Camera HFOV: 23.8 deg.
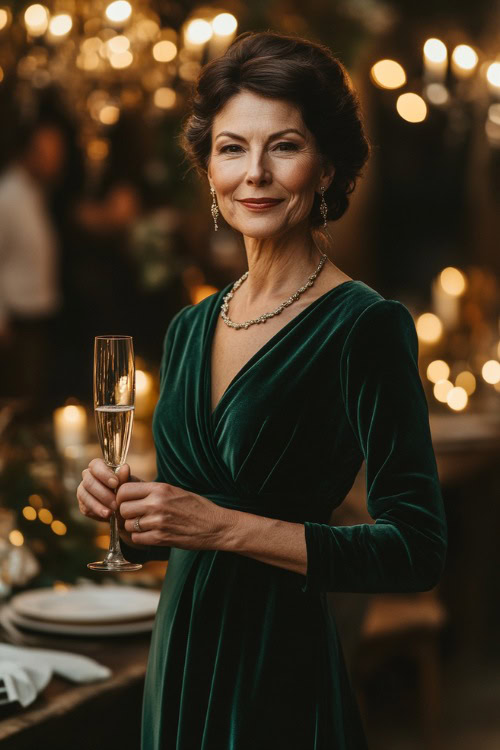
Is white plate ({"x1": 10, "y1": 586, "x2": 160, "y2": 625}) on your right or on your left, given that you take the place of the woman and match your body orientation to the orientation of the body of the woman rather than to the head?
on your right

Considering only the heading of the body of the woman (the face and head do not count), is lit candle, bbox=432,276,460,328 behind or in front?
behind

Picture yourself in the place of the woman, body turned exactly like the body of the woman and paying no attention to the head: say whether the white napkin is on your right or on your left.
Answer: on your right

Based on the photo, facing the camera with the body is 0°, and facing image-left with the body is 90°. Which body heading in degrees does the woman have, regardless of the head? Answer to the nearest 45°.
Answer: approximately 45°
